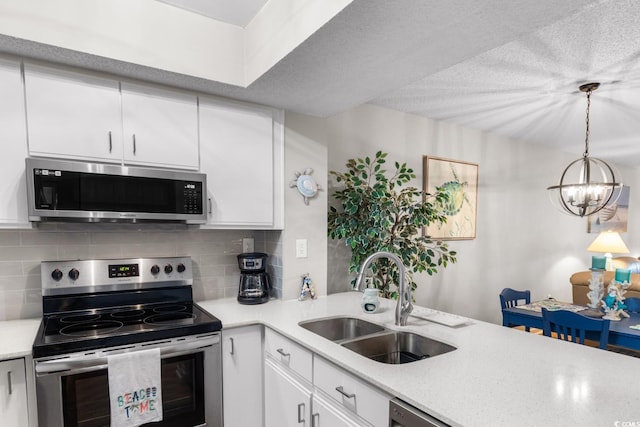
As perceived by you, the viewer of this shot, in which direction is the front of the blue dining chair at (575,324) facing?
facing away from the viewer and to the right of the viewer

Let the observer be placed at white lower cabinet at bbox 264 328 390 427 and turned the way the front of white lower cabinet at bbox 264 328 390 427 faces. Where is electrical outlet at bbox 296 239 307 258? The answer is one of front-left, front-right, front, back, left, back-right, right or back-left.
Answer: back-right

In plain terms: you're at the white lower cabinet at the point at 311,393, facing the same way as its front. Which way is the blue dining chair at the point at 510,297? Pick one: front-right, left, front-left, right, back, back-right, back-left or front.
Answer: back

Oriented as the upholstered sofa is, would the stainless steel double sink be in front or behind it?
in front

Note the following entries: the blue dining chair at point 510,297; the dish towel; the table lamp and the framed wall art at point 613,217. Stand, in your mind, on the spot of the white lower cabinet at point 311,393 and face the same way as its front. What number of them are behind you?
3

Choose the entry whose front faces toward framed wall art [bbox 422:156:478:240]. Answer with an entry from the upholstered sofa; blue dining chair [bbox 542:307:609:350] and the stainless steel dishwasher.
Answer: the upholstered sofa

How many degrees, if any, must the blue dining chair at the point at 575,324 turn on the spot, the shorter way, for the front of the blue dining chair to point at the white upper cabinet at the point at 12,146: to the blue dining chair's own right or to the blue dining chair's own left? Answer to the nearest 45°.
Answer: approximately 180°

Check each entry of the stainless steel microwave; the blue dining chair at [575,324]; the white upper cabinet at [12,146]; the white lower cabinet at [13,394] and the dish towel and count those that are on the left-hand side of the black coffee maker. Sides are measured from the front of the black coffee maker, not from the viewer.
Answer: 1

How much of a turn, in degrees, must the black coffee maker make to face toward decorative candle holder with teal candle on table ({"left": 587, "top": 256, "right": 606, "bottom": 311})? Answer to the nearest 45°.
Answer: approximately 90° to its left

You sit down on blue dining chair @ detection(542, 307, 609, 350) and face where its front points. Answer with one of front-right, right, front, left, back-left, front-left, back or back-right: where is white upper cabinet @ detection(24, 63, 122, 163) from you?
back

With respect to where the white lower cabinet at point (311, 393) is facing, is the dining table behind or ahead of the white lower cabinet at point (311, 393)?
behind

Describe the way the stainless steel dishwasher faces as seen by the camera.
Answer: facing the viewer and to the left of the viewer
